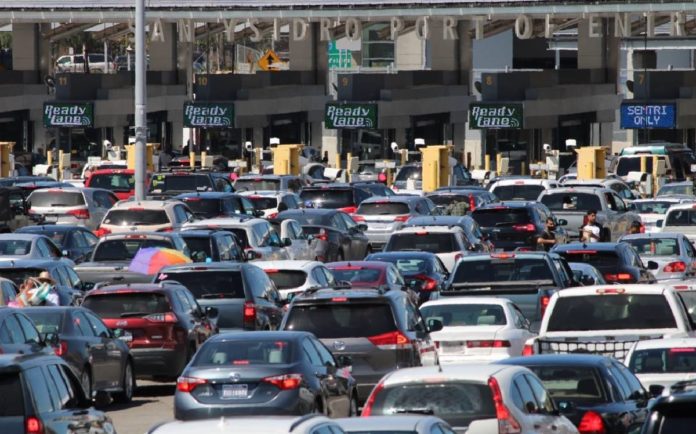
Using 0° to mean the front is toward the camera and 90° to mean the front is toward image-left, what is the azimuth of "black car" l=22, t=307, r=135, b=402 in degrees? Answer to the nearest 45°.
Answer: approximately 225°

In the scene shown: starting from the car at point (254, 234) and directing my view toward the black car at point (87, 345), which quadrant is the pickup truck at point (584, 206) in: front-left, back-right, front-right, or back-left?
back-left

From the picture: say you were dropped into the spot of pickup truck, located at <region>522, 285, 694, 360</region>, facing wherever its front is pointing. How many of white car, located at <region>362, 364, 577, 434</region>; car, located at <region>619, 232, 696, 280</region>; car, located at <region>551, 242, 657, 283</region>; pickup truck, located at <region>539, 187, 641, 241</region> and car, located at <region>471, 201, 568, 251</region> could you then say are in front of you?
4

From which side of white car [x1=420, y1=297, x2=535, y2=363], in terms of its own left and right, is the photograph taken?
back

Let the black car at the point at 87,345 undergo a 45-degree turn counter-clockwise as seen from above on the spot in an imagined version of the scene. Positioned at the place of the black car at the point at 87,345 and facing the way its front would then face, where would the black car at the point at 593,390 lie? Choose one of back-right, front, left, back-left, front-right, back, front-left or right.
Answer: back-right

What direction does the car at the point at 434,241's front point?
away from the camera

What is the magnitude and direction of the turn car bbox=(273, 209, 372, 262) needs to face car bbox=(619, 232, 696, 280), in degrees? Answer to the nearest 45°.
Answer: approximately 90° to its right

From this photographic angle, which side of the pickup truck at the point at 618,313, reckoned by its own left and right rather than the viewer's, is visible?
back

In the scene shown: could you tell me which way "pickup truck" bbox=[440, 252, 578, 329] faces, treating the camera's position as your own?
facing away from the viewer

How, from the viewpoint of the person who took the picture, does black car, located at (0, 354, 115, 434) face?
facing away from the viewer and to the right of the viewer
